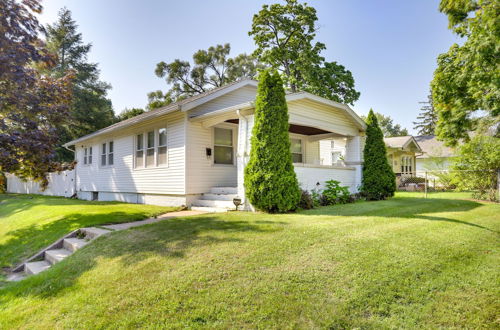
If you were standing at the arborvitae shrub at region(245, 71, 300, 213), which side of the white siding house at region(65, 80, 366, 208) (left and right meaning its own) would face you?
front

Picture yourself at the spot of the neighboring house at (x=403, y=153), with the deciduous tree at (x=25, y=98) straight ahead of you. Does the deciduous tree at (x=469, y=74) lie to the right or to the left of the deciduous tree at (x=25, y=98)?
left

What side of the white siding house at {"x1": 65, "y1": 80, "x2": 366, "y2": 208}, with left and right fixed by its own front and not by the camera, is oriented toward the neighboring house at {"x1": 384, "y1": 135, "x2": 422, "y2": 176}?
left

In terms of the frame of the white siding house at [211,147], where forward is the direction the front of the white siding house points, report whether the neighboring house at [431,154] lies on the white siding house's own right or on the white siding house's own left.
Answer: on the white siding house's own left

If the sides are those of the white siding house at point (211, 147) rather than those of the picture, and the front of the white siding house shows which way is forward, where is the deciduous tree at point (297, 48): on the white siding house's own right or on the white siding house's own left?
on the white siding house's own left

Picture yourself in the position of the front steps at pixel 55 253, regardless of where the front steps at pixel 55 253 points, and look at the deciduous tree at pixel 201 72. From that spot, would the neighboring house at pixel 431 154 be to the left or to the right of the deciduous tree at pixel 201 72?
right

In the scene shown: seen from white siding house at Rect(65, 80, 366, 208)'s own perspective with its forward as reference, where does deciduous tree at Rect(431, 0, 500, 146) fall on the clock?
The deciduous tree is roughly at 10 o'clock from the white siding house.

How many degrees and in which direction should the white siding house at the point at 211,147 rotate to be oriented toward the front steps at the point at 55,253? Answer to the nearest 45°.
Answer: approximately 90° to its right

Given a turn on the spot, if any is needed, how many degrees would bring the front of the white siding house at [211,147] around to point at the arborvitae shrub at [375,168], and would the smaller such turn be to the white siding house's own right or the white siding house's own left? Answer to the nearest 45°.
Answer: approximately 45° to the white siding house's own left

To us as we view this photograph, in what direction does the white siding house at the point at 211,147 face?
facing the viewer and to the right of the viewer

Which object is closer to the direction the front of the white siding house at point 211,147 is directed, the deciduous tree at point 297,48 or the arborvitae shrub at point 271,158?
the arborvitae shrub

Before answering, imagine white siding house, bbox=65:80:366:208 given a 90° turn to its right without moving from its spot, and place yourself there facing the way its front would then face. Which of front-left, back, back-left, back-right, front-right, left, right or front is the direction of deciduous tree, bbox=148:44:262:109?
back-right

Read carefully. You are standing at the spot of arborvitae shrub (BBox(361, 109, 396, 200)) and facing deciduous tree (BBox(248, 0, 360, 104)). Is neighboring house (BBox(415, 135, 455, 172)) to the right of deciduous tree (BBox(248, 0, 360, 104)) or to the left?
right

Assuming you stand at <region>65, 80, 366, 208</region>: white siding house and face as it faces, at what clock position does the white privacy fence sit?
The white privacy fence is roughly at 6 o'clock from the white siding house.
